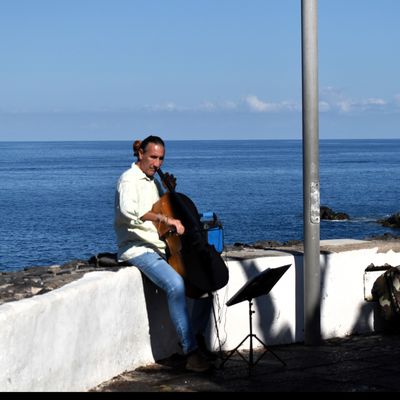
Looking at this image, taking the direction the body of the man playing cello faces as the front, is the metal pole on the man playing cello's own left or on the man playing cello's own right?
on the man playing cello's own left

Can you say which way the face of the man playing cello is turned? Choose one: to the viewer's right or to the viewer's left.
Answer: to the viewer's right

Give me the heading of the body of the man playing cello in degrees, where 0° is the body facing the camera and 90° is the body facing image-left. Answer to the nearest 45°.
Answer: approximately 315°
